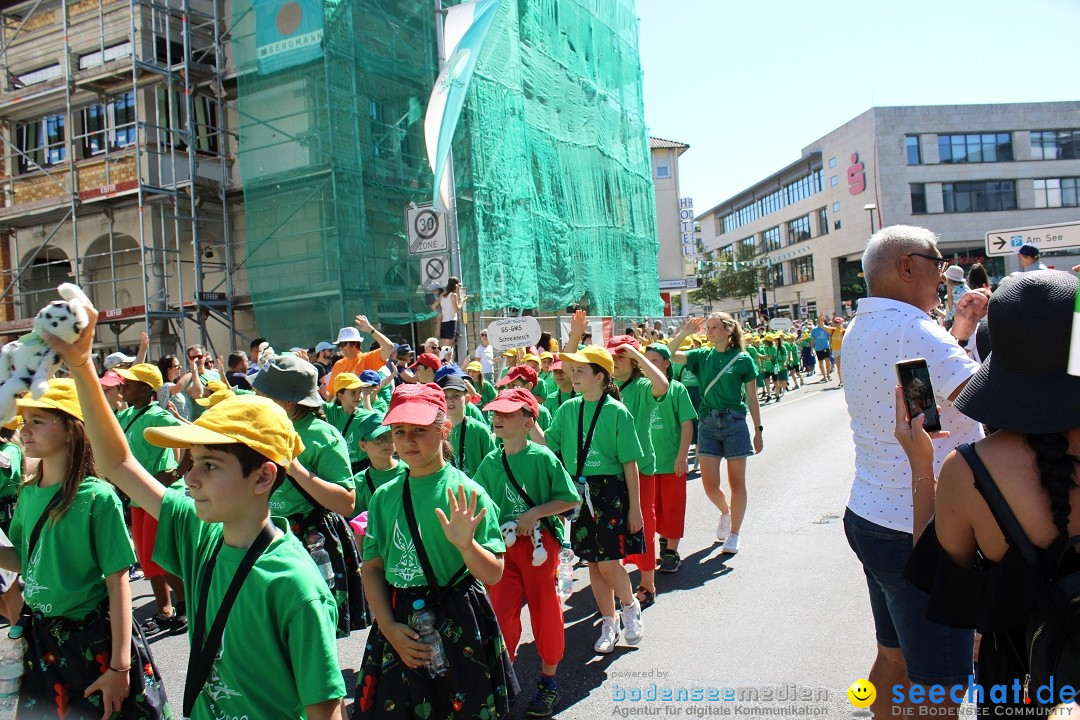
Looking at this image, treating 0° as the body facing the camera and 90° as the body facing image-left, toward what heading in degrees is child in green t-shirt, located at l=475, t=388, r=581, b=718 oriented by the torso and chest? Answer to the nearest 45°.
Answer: approximately 45°

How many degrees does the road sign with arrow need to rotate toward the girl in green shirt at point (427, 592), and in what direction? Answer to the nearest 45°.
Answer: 0° — it already faces them

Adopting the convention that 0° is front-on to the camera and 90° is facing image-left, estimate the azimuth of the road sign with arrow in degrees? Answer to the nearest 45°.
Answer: approximately 0°

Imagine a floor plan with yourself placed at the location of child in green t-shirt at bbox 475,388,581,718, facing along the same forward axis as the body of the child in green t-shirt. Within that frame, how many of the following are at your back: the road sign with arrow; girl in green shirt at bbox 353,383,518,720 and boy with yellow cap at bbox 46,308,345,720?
1

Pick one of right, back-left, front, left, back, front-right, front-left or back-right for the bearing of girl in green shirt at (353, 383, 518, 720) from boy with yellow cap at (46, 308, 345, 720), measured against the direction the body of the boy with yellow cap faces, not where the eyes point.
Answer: back

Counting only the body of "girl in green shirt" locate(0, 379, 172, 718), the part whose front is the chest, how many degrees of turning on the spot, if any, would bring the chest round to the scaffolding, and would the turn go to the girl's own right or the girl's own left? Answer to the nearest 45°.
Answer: approximately 135° to the girl's own right

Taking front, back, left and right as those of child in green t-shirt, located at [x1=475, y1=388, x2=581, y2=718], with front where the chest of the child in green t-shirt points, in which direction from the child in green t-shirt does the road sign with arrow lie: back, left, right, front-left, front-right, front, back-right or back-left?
back
